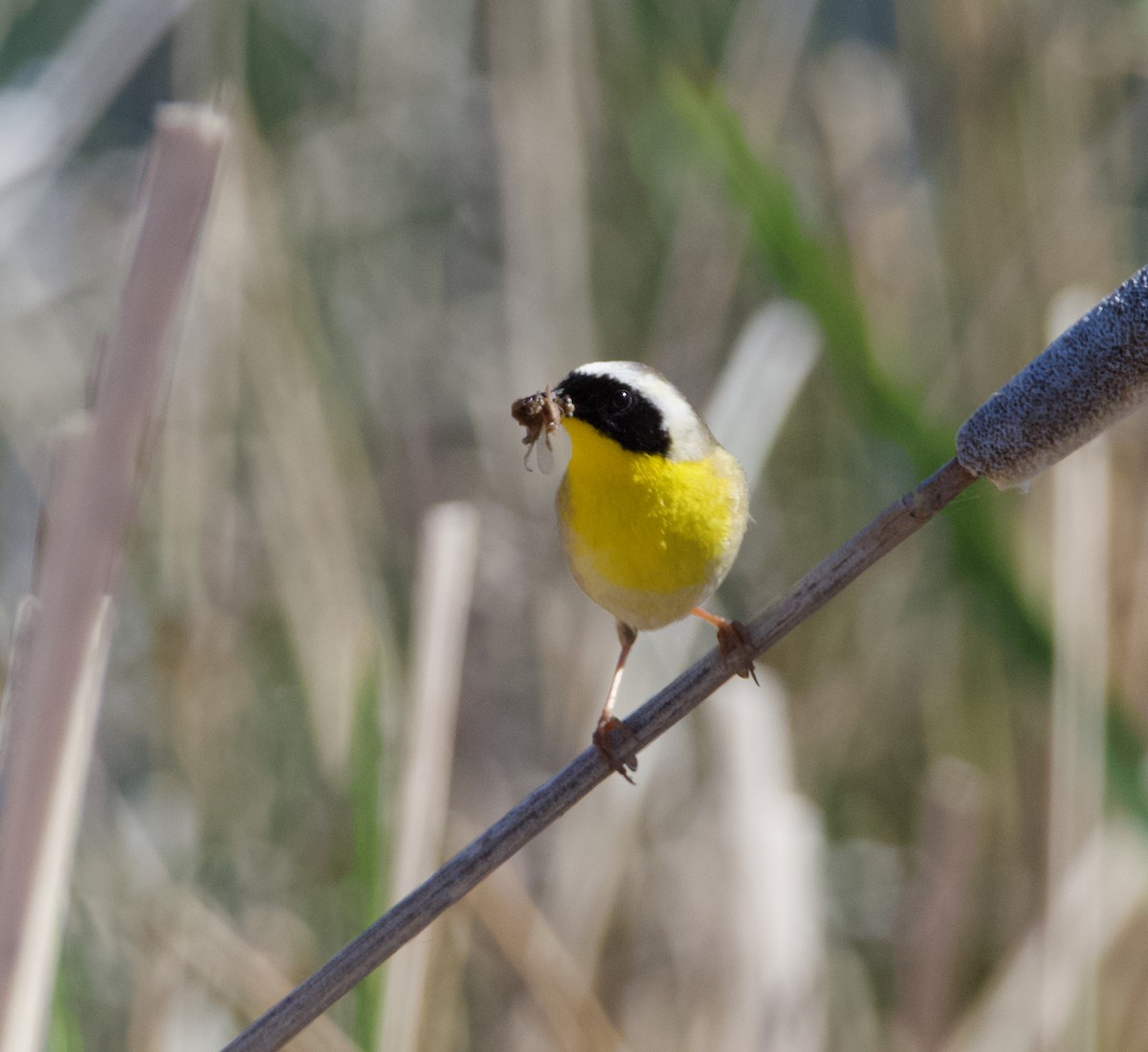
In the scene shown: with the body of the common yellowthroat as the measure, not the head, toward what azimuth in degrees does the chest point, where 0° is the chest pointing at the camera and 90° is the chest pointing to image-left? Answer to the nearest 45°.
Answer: approximately 45°

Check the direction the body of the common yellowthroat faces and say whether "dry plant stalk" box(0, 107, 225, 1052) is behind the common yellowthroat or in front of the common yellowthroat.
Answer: in front
